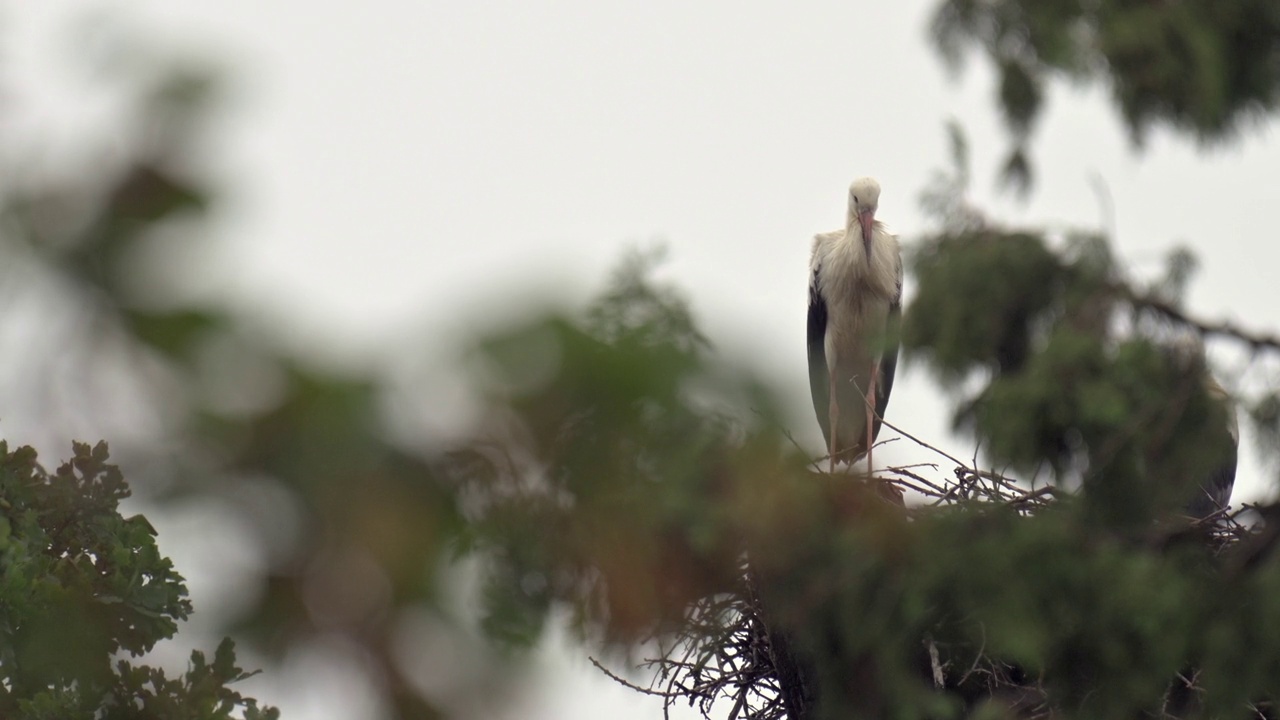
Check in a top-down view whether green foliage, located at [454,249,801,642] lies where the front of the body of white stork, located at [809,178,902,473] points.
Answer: yes

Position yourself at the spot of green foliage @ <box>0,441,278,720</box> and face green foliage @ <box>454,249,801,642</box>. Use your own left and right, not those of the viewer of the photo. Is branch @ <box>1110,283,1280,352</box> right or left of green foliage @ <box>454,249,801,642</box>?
left

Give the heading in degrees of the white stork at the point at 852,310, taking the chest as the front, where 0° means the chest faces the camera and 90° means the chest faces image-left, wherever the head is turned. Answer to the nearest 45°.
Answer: approximately 0°

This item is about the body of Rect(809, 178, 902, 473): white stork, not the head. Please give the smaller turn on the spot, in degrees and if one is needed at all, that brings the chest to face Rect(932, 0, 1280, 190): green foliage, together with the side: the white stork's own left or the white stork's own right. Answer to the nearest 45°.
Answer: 0° — it already faces it
